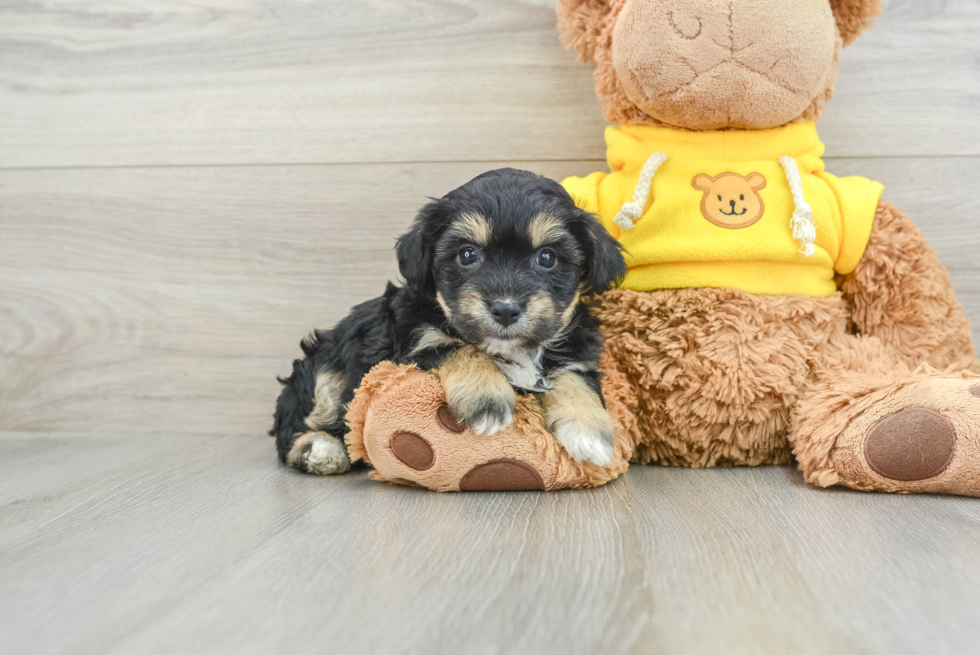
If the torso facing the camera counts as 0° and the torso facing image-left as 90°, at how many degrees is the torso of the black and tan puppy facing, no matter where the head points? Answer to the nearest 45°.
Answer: approximately 315°

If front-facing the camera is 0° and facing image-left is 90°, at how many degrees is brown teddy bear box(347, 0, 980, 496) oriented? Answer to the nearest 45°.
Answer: approximately 0°
